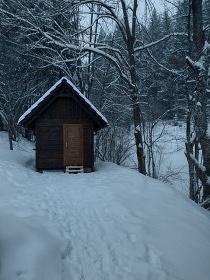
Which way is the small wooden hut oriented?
toward the camera
